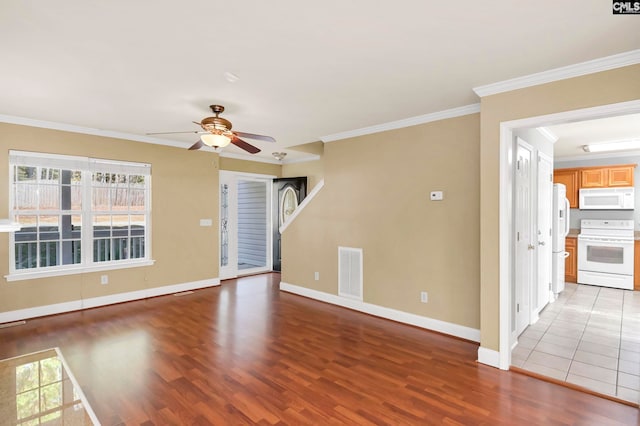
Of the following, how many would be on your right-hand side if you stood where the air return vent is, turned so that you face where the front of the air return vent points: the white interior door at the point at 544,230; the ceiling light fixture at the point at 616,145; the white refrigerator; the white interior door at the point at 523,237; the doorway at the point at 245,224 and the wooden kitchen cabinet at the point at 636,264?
1

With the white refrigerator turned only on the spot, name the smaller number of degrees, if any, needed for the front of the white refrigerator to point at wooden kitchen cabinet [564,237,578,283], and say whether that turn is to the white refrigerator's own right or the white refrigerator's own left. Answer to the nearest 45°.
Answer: approximately 90° to the white refrigerator's own left

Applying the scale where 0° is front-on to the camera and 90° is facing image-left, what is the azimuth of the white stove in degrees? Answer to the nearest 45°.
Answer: approximately 0°

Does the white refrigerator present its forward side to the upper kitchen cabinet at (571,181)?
no

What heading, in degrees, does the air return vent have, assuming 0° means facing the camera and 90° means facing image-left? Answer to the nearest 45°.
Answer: approximately 45°

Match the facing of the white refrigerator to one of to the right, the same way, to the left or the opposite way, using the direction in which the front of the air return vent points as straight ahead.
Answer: to the left

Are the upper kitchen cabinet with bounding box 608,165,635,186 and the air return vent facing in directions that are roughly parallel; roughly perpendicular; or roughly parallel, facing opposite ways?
roughly parallel

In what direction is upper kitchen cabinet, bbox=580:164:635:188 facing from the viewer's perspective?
toward the camera

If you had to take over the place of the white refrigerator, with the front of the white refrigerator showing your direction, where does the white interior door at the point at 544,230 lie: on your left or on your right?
on your right

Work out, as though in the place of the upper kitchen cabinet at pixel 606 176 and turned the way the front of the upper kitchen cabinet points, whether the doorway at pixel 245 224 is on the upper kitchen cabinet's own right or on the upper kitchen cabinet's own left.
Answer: on the upper kitchen cabinet's own right

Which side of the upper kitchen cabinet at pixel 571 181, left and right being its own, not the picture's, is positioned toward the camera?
front

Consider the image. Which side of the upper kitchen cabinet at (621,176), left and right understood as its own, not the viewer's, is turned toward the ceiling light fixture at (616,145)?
front

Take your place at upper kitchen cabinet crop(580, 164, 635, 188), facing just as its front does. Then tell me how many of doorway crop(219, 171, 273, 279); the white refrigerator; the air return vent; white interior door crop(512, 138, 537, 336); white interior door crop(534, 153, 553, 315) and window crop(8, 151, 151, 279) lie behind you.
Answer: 0

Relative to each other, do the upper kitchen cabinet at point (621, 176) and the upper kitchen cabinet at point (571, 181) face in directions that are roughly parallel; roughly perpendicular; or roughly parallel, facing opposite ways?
roughly parallel
